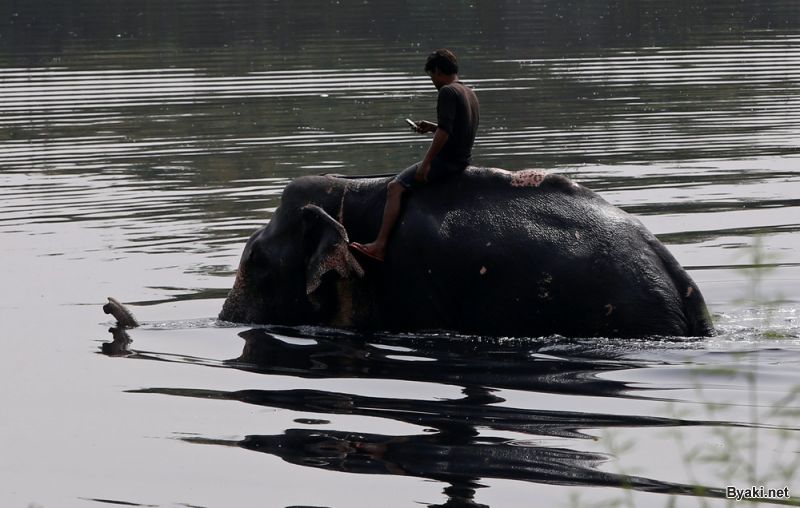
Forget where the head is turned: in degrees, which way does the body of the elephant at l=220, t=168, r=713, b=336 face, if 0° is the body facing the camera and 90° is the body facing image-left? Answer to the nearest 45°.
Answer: approximately 90°
